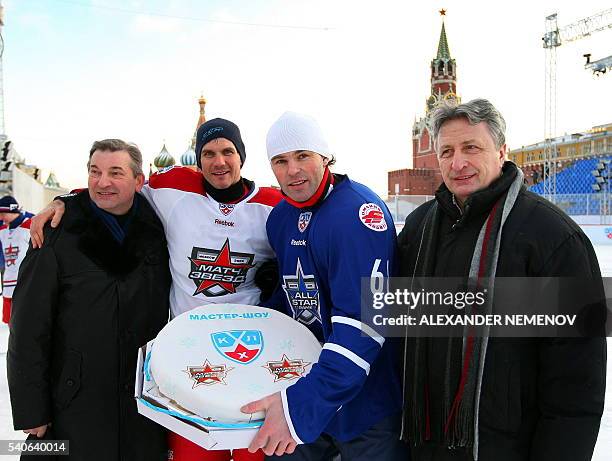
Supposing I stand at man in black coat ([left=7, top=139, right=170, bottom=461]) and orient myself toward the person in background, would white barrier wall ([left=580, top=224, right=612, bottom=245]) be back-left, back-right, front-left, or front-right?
front-right

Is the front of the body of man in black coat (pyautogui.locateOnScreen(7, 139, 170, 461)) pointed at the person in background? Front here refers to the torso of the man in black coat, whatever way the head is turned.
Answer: no

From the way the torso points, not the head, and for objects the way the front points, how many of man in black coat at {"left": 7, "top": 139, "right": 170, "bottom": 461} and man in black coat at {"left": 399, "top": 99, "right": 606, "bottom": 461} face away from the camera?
0

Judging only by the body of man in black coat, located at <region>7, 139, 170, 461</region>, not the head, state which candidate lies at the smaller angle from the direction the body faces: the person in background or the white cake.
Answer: the white cake

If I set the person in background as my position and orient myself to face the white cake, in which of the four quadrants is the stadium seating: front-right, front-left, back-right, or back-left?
back-left

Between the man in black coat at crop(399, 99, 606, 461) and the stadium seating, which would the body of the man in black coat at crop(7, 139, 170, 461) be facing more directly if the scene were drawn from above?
the man in black coat

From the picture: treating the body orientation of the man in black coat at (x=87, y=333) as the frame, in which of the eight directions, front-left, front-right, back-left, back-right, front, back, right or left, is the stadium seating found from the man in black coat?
left

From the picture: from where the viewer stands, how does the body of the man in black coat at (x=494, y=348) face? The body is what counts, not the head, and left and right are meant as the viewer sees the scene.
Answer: facing the viewer and to the left of the viewer

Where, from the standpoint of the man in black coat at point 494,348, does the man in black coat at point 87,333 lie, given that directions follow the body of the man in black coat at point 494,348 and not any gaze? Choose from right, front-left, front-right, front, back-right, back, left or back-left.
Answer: front-right
